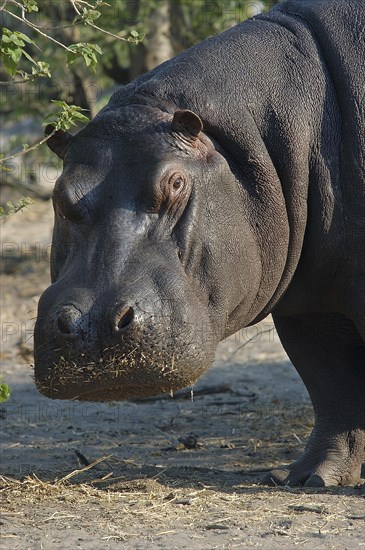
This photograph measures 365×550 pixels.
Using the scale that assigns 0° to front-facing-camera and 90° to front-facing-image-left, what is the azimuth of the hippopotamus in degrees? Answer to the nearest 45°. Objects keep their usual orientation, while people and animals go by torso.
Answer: approximately 45°

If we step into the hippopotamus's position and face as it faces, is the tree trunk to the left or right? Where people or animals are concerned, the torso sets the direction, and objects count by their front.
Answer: on its right
